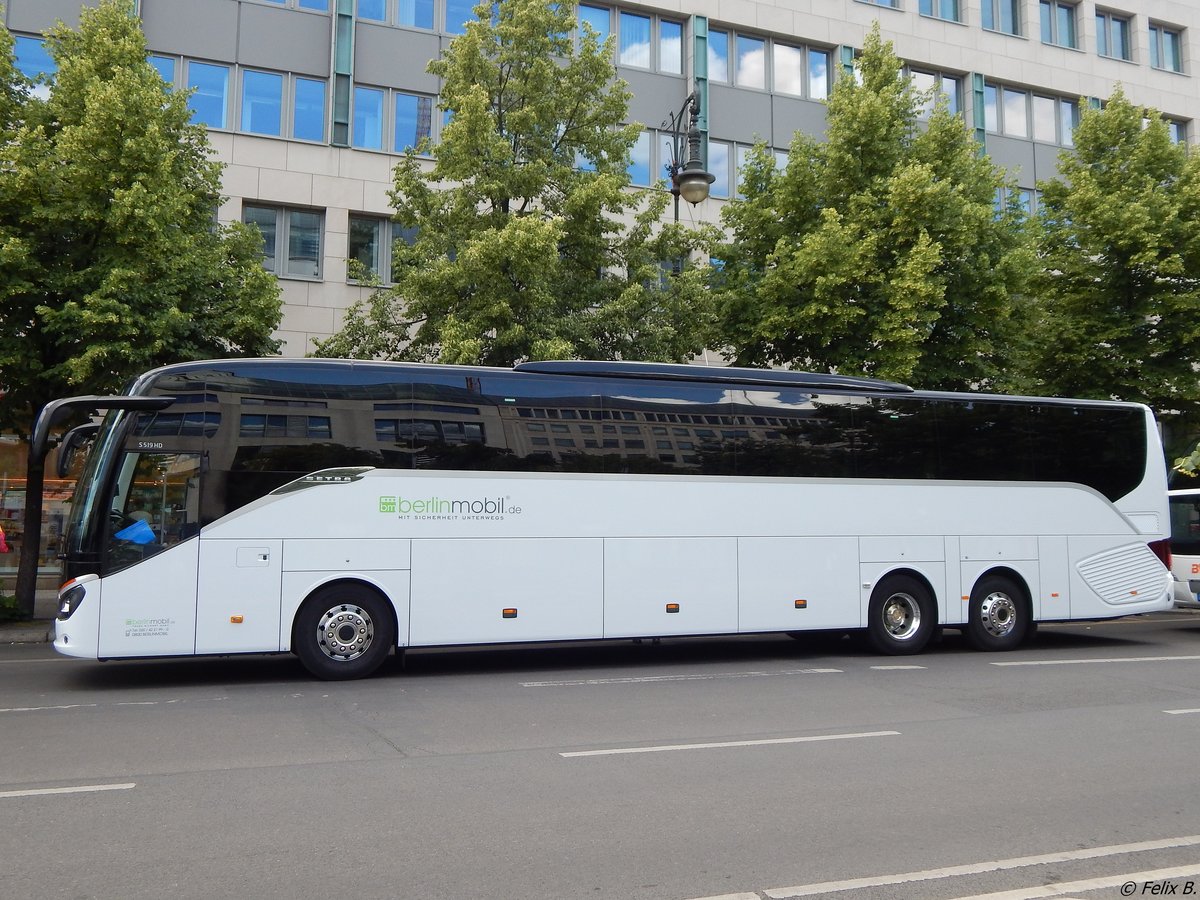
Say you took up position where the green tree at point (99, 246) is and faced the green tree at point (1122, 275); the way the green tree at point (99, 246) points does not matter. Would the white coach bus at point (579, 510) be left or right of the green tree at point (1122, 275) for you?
right

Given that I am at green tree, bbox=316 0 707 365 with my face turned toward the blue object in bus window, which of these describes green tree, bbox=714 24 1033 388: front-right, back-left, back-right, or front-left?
back-left

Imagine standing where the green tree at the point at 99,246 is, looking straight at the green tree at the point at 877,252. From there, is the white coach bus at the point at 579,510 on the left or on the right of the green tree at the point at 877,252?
right

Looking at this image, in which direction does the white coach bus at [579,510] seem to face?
to the viewer's left

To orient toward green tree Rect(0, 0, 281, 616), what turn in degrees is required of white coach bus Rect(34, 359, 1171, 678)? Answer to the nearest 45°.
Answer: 0° — it already faces it

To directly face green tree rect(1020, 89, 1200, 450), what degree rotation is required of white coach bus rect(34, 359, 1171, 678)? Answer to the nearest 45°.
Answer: approximately 135° to its right
